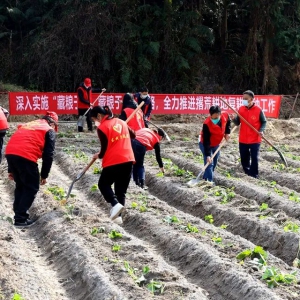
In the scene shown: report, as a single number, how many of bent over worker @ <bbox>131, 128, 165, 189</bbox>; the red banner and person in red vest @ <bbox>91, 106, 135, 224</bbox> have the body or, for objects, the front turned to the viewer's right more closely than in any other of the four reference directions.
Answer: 1

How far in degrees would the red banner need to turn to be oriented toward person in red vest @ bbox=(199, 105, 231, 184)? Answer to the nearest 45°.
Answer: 0° — it already faces them

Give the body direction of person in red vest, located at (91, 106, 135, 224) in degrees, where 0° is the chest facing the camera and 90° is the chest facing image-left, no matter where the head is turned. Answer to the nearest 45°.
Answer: approximately 135°

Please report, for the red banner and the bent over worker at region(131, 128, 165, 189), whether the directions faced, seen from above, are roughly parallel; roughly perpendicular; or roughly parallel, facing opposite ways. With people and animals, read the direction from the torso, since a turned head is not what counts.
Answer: roughly perpendicular

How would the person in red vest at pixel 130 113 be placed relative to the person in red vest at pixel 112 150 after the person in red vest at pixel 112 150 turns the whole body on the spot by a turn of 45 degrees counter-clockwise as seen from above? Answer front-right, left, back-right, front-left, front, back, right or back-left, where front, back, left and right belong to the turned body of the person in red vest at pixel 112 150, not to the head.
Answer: right

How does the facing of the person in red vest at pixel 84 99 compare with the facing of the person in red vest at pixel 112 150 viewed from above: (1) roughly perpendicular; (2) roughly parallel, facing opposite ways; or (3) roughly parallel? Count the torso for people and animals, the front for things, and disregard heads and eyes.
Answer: roughly parallel, facing opposite ways

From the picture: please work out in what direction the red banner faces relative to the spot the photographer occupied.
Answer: facing the viewer

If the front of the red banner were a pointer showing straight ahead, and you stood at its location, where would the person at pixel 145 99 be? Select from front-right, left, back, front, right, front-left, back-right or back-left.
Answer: front

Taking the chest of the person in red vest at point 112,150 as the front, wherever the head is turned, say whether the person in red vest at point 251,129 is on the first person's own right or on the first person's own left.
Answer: on the first person's own right

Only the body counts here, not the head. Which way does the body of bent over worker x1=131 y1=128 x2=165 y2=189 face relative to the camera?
to the viewer's right

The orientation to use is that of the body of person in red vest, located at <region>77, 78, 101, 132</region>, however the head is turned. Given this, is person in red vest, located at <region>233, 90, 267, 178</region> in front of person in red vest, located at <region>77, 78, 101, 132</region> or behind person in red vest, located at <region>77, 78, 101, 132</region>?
in front

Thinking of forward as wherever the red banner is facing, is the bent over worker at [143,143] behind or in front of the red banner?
in front

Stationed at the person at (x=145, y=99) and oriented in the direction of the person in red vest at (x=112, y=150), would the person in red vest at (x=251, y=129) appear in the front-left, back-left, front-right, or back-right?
front-left

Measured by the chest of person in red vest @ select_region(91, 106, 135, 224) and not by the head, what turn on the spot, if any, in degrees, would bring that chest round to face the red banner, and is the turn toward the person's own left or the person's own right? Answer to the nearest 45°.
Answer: approximately 45° to the person's own right

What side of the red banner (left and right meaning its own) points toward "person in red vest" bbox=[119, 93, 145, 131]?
front

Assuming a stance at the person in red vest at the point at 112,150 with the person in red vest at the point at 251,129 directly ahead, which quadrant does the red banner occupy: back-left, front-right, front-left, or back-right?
front-left
